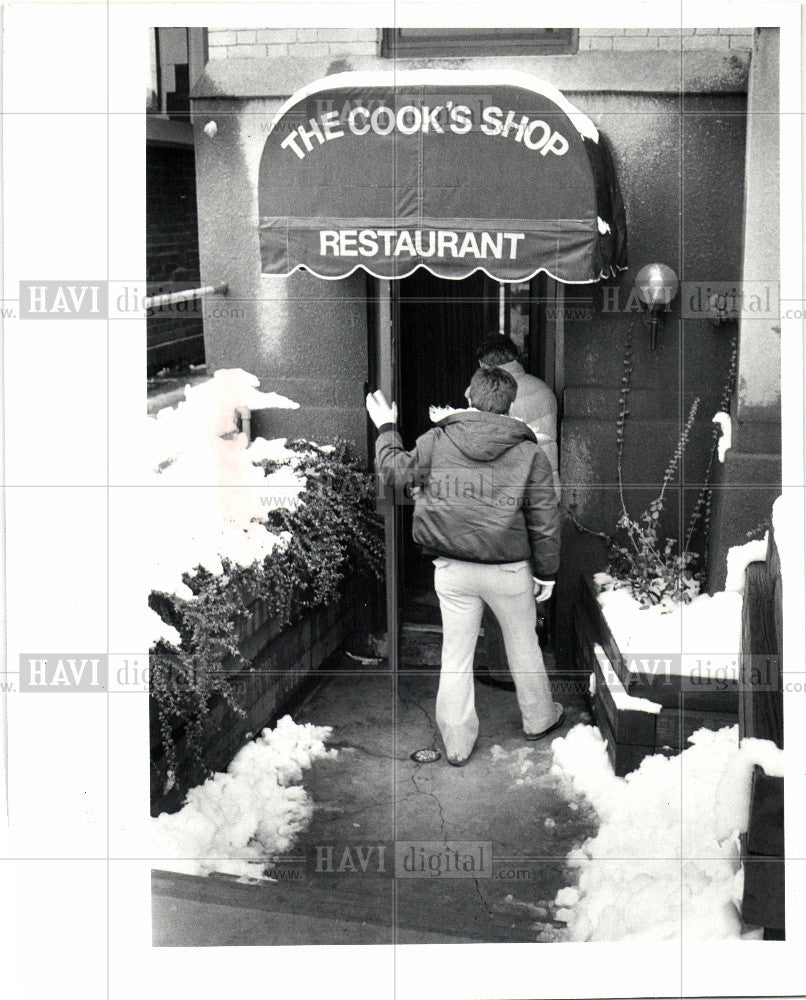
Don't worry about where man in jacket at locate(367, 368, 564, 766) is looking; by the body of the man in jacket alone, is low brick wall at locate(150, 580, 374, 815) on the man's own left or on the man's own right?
on the man's own left

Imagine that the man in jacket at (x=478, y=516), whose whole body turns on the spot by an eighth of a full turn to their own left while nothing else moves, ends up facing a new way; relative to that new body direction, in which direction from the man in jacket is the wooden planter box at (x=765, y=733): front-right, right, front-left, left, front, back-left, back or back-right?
back

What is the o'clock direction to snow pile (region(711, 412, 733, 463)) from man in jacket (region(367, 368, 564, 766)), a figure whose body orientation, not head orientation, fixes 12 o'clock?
The snow pile is roughly at 2 o'clock from the man in jacket.

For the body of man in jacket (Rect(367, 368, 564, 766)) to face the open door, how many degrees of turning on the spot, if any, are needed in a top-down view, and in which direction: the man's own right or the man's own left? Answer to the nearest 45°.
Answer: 0° — they already face it

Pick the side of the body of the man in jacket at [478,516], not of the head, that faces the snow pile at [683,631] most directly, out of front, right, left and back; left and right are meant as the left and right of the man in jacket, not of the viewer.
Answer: right

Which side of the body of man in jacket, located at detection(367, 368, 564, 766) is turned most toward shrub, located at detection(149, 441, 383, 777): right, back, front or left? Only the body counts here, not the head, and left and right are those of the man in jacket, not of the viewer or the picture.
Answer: left

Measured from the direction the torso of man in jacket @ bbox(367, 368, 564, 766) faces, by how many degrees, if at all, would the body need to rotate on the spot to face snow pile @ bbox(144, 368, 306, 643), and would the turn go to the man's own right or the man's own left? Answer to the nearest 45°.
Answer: approximately 90° to the man's own left

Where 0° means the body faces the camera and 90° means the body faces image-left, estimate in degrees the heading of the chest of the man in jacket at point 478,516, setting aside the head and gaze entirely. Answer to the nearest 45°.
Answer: approximately 180°
